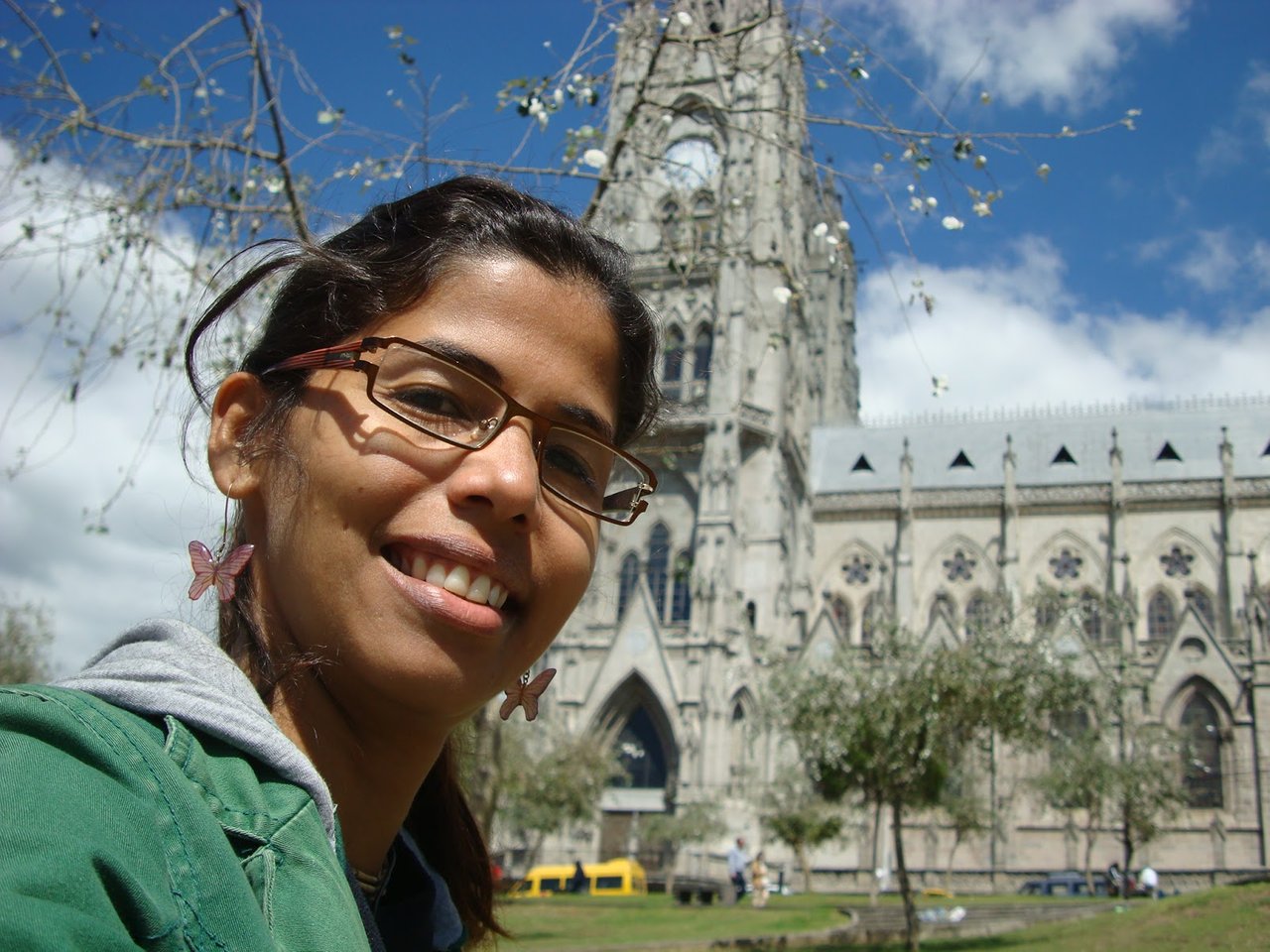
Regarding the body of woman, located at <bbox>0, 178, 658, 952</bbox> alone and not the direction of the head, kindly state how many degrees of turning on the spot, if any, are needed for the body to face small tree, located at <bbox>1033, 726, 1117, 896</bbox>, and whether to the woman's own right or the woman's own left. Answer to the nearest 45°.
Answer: approximately 90° to the woman's own left

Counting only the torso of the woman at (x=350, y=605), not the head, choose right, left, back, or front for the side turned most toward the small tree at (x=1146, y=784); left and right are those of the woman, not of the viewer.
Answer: left

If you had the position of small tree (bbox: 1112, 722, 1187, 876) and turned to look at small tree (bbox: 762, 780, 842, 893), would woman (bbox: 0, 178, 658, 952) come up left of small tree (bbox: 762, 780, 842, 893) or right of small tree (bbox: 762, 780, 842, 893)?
left

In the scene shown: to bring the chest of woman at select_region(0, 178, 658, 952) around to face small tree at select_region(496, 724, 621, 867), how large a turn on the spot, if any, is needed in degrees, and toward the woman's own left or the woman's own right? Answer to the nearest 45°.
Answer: approximately 135° to the woman's own left

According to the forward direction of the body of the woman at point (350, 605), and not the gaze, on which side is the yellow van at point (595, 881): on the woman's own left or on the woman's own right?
on the woman's own left

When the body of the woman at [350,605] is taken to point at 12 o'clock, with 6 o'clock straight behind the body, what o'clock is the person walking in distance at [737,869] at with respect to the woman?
The person walking in distance is roughly at 8 o'clock from the woman.

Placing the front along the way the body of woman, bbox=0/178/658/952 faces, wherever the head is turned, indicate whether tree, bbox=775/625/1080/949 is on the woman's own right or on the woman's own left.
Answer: on the woman's own left

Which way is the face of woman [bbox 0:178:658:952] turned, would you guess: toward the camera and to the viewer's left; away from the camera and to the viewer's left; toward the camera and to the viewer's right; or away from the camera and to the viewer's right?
toward the camera and to the viewer's right

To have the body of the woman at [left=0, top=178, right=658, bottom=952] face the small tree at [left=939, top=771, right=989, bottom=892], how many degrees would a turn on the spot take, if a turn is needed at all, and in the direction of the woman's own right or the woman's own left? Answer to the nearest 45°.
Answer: approximately 90° to the woman's own left

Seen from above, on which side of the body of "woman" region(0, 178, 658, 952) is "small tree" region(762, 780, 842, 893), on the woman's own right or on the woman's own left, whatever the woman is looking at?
on the woman's own left
